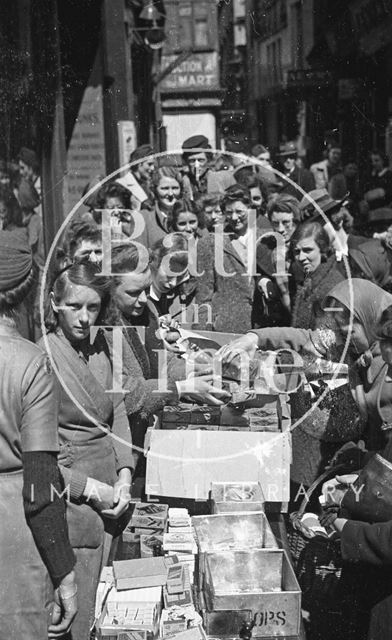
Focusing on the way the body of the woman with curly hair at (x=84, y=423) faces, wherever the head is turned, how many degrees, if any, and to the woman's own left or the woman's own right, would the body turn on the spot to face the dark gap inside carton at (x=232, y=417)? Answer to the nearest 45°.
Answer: approximately 90° to the woman's own left

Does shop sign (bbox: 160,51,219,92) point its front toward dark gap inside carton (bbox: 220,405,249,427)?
yes

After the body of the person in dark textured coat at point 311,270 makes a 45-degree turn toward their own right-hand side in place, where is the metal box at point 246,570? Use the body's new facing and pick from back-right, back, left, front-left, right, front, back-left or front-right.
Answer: left

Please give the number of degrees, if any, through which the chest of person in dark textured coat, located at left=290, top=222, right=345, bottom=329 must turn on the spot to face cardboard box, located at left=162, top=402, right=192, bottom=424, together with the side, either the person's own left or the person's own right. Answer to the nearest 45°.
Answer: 0° — they already face it

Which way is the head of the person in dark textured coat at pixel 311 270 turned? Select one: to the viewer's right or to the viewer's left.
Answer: to the viewer's left

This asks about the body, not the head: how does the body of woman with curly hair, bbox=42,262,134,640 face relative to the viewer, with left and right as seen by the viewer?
facing the viewer and to the right of the viewer

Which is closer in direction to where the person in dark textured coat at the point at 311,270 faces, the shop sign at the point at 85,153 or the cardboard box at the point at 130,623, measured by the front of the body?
the cardboard box

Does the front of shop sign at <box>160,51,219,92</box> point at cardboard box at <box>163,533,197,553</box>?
yes

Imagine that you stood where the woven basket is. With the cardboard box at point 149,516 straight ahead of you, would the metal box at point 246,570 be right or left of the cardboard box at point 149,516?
left

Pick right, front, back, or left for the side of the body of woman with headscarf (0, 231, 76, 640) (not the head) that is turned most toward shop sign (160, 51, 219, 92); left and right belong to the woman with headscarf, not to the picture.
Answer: front

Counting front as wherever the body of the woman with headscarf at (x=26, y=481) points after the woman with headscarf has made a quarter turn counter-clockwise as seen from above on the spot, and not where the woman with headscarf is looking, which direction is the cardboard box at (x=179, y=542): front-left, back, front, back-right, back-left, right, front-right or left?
back-right
